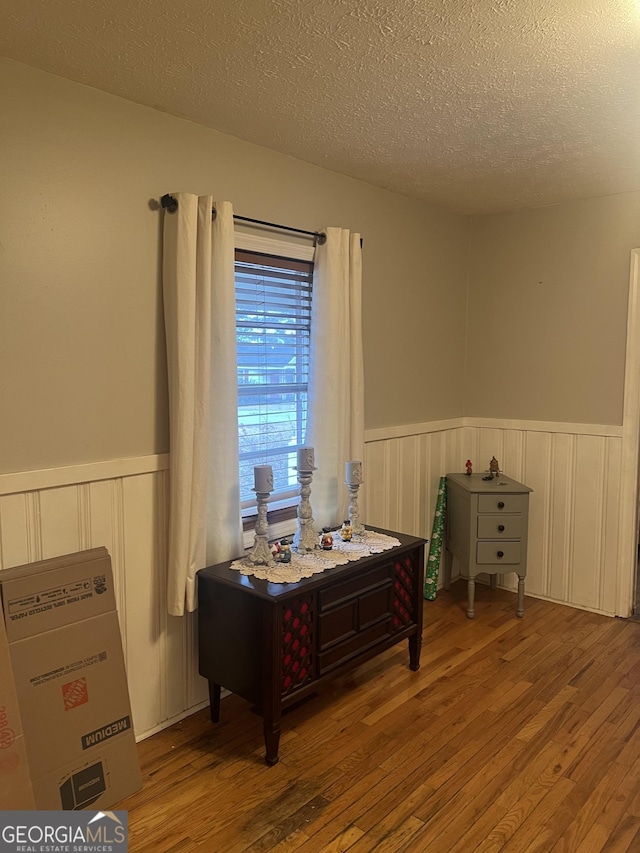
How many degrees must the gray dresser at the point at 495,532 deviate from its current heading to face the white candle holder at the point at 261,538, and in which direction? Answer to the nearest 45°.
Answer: approximately 45° to its right

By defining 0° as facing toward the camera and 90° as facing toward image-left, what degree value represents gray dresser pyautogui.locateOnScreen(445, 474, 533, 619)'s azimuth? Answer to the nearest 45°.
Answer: approximately 0°

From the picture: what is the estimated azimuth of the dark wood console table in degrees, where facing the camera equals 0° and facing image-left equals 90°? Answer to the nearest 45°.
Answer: approximately 315°

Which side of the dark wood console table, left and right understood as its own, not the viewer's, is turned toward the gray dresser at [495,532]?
left

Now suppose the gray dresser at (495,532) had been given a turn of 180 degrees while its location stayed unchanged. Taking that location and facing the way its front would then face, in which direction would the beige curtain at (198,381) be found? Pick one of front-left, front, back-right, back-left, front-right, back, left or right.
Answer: back-left

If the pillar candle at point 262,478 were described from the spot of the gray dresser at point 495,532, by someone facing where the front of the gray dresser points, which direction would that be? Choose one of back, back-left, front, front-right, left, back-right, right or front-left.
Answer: front-right

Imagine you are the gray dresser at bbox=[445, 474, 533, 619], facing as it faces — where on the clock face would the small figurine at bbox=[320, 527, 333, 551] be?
The small figurine is roughly at 1 o'clock from the gray dresser.

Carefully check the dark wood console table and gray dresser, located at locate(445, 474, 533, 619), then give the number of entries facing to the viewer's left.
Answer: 0
